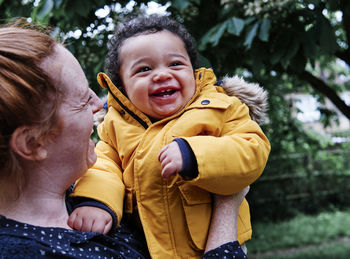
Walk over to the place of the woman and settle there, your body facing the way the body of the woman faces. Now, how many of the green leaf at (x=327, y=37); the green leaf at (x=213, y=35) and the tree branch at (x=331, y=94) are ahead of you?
3

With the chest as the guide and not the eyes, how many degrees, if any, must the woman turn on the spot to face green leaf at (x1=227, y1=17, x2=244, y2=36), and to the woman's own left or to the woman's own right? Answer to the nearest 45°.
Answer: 0° — they already face it

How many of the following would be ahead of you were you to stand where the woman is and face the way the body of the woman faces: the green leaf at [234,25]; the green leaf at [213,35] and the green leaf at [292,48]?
3

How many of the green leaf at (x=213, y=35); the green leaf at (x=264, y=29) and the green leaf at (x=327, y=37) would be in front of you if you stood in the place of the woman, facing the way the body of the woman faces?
3

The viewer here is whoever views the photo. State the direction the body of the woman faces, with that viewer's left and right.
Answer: facing away from the viewer and to the right of the viewer
